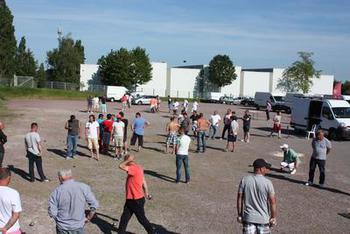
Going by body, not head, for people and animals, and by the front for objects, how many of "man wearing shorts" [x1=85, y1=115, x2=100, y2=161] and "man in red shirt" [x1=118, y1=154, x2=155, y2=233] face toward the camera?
1

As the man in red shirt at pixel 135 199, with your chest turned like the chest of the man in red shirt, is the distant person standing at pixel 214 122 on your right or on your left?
on your right

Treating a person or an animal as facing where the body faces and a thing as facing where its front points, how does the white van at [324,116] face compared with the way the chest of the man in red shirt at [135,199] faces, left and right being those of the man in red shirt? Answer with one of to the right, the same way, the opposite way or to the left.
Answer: to the left

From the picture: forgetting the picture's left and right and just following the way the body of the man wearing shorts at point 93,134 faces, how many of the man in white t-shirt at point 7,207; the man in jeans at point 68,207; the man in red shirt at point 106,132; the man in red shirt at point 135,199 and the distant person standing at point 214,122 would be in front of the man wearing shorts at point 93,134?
3

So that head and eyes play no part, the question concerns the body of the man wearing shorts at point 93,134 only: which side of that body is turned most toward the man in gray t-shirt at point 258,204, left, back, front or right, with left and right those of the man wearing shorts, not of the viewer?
front

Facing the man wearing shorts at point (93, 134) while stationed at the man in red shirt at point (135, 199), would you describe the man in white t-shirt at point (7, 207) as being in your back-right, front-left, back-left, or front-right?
back-left

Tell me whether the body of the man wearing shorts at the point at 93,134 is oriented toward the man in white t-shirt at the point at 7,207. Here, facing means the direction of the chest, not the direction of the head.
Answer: yes

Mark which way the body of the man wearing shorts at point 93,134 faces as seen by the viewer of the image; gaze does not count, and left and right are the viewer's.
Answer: facing the viewer

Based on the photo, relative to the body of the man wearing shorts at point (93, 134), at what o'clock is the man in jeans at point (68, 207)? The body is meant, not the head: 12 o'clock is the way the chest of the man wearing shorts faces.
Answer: The man in jeans is roughly at 12 o'clock from the man wearing shorts.
